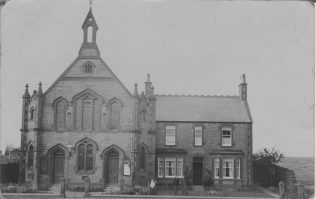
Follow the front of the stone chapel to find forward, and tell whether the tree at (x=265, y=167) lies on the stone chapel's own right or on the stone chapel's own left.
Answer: on the stone chapel's own left

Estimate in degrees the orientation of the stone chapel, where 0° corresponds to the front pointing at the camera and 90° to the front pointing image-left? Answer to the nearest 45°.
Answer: approximately 0°

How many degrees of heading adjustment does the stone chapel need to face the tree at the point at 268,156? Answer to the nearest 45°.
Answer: approximately 90° to its left
